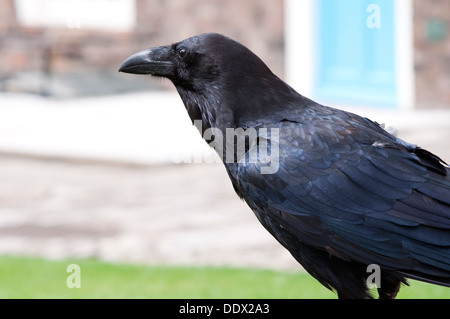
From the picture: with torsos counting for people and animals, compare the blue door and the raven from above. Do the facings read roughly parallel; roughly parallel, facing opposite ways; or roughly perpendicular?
roughly perpendicular

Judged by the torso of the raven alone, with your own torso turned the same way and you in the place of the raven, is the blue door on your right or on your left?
on your right

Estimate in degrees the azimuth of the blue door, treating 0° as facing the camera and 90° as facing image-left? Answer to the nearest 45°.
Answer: approximately 0°

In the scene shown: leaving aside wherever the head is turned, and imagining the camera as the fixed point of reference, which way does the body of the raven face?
to the viewer's left

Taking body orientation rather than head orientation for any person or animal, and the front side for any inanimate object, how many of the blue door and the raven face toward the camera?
1

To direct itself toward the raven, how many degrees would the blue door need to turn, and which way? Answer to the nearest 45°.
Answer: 0° — it already faces it
